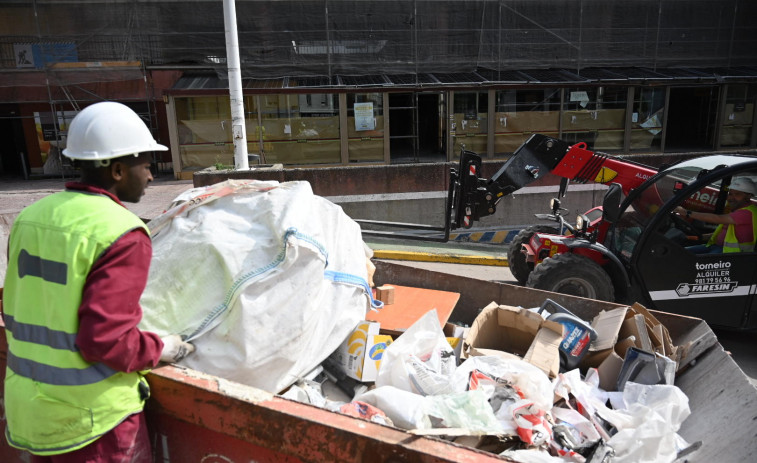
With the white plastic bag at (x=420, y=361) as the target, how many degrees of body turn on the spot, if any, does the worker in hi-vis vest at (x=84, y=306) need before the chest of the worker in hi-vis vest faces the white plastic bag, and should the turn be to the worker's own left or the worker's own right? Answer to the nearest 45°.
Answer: approximately 45° to the worker's own right

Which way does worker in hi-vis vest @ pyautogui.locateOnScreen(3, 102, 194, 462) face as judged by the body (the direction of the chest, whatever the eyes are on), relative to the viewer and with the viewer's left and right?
facing away from the viewer and to the right of the viewer

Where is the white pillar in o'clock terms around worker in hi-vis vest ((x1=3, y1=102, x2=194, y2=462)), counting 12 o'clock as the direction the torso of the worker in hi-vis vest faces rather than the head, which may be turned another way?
The white pillar is roughly at 11 o'clock from the worker in hi-vis vest.

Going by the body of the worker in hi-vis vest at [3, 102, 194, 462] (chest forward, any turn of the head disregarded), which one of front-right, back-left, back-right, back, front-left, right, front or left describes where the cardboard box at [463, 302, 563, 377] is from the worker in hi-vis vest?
front-right

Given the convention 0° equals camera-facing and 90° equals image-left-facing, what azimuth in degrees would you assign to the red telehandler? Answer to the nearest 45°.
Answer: approximately 90°

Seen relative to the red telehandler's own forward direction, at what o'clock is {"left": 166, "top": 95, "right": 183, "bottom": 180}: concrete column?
The concrete column is roughly at 1 o'clock from the red telehandler.

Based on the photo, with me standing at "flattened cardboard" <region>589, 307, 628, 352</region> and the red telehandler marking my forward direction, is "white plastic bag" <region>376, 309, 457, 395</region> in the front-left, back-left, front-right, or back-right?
back-left

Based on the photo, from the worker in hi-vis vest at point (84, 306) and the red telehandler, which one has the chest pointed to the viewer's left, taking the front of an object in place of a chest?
the red telehandler

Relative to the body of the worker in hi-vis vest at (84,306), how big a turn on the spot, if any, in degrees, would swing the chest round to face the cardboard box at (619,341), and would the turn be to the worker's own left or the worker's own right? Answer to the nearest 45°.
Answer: approximately 45° to the worker's own right

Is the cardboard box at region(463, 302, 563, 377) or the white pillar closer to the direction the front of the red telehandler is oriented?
the white pillar

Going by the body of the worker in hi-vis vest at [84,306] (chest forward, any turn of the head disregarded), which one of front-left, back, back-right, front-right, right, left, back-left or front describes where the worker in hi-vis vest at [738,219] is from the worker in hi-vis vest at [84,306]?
front-right

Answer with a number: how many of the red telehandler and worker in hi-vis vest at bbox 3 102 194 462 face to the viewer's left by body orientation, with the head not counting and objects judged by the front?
1

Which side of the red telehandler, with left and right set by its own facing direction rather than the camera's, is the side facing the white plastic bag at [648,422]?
left

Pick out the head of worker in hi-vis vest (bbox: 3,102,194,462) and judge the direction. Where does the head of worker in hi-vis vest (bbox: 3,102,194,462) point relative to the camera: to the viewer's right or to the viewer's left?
to the viewer's right
